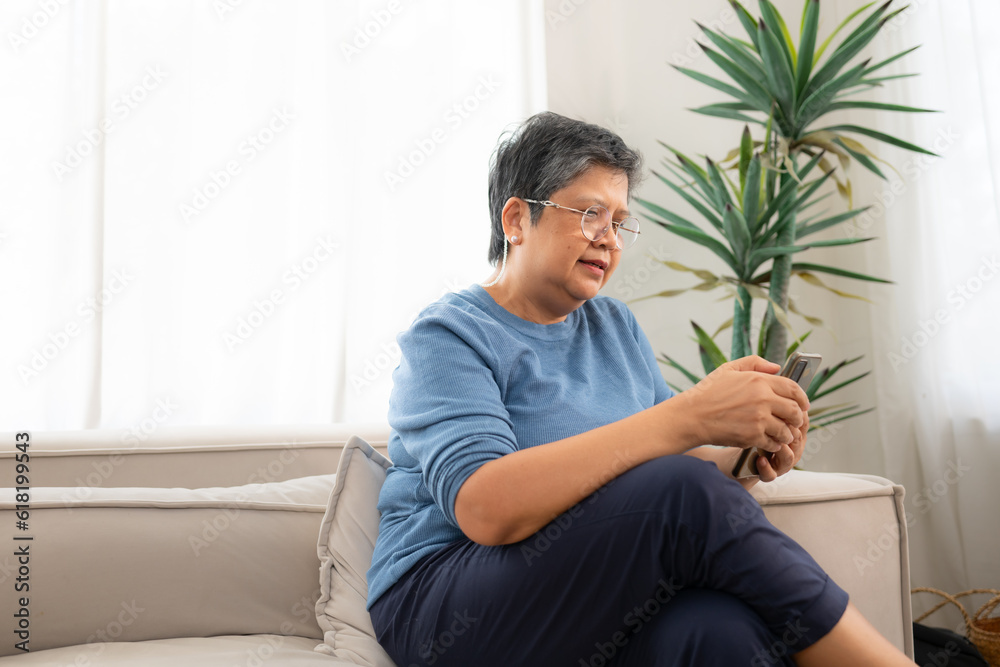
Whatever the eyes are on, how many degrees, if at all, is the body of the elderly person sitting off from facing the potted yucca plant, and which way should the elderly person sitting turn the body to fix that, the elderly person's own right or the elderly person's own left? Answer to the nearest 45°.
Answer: approximately 90° to the elderly person's own left

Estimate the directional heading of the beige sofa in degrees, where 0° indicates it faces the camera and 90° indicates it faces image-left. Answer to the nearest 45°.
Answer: approximately 0°

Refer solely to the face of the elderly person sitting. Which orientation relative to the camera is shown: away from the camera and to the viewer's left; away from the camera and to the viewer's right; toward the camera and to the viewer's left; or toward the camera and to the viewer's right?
toward the camera and to the viewer's right

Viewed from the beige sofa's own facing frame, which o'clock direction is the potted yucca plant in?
The potted yucca plant is roughly at 8 o'clock from the beige sofa.

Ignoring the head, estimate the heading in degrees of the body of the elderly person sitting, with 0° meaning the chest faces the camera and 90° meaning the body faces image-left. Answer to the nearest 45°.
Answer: approximately 315°
